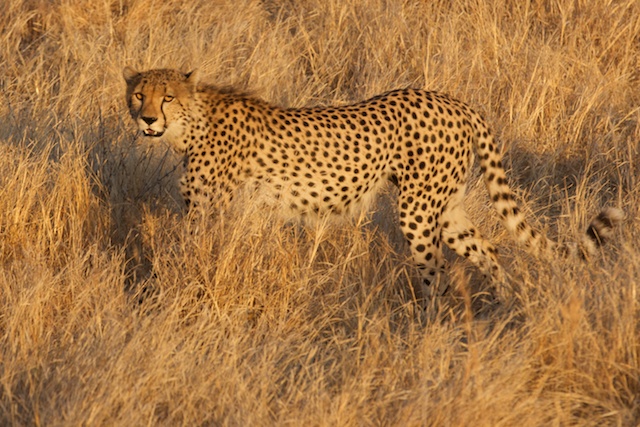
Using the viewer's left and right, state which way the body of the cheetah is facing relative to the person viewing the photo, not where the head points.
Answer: facing to the left of the viewer
